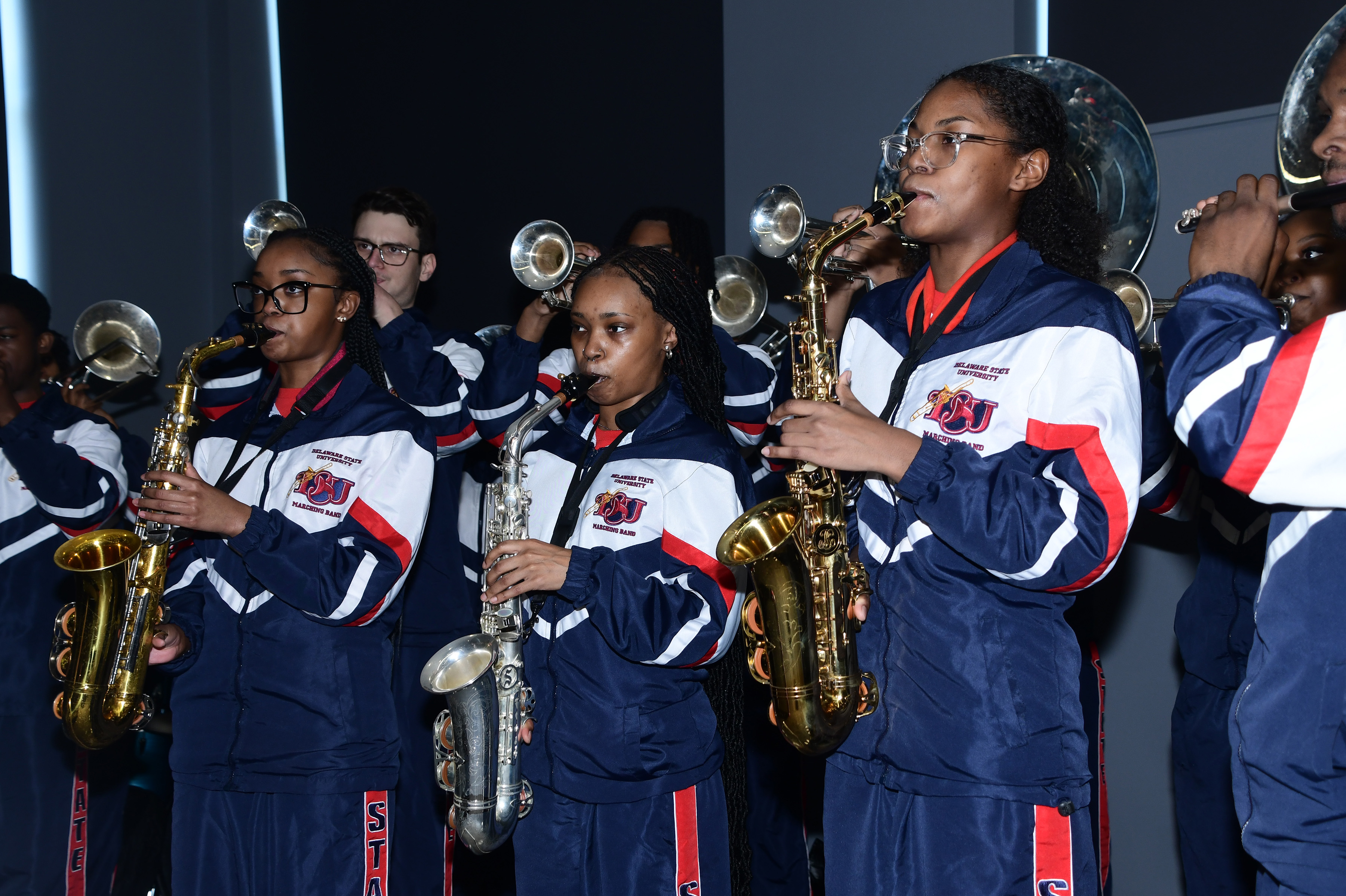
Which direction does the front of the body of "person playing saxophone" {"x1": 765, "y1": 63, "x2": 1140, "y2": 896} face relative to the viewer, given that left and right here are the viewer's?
facing the viewer and to the left of the viewer
